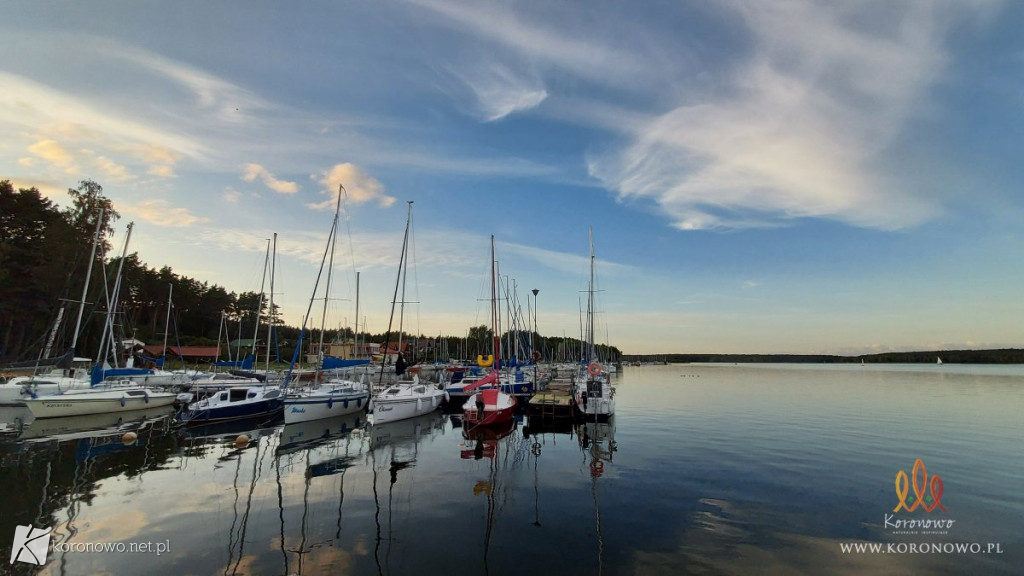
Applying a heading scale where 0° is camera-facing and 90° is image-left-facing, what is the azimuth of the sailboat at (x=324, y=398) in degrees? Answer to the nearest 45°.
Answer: approximately 45°

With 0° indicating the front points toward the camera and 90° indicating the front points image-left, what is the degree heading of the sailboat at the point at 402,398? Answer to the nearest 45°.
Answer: approximately 45°

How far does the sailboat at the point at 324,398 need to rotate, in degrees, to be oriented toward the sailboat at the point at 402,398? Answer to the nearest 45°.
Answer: approximately 135° to its left

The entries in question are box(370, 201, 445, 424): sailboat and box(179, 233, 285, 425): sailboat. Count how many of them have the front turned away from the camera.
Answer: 0

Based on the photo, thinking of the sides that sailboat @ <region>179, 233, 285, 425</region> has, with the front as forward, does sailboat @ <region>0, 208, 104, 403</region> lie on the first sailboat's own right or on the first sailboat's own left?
on the first sailboat's own right

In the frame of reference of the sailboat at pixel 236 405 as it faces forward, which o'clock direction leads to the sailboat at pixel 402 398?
the sailboat at pixel 402 398 is roughly at 8 o'clock from the sailboat at pixel 236 405.

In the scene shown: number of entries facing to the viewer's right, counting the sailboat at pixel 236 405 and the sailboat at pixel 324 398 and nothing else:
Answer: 0
